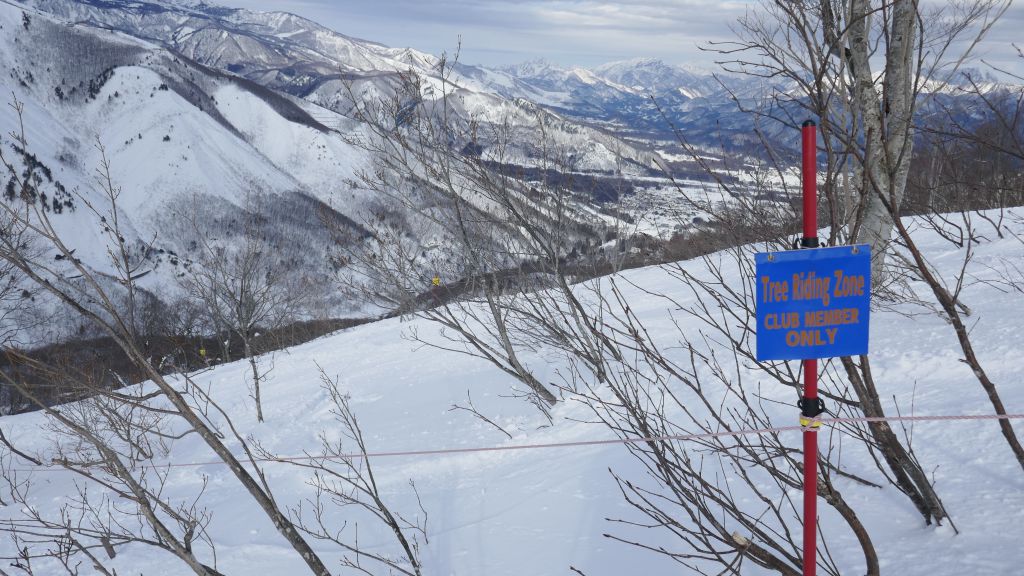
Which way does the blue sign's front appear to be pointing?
toward the camera

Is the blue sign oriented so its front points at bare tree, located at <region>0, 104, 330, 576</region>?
no
